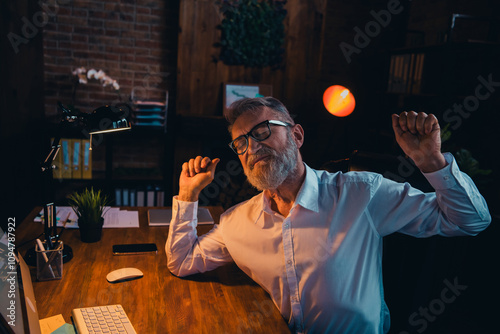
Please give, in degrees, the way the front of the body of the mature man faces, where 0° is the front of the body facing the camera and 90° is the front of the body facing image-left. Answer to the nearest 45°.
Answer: approximately 45°

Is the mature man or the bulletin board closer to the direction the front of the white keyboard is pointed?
the mature man

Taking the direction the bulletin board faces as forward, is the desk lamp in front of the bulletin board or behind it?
in front

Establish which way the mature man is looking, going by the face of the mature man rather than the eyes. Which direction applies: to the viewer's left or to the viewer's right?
to the viewer's left

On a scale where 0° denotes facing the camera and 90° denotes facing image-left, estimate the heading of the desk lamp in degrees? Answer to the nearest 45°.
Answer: approximately 270°

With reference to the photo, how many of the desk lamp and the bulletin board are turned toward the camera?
1

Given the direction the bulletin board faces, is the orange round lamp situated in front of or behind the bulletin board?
in front
